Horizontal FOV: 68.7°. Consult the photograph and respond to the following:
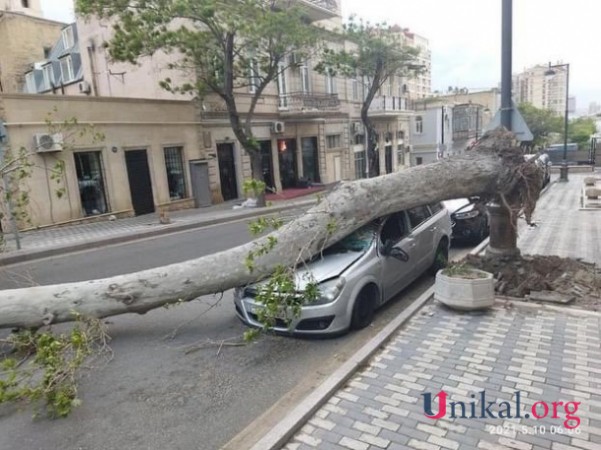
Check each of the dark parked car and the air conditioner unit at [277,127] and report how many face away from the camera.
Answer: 0

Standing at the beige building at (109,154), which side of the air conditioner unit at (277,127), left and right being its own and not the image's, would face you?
right

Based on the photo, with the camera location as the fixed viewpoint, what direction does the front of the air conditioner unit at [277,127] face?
facing the viewer and to the right of the viewer

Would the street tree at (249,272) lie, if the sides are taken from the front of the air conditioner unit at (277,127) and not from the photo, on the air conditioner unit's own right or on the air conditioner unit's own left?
on the air conditioner unit's own right

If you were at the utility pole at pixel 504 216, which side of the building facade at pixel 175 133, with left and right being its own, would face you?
front

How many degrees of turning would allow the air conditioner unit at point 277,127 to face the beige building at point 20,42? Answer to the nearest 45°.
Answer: approximately 135° to its right

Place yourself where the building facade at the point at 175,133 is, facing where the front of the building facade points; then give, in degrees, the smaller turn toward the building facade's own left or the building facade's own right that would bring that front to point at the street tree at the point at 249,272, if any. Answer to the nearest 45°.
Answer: approximately 45° to the building facade's own right

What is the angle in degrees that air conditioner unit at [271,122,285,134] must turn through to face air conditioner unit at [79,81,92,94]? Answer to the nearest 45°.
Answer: approximately 135° to its right

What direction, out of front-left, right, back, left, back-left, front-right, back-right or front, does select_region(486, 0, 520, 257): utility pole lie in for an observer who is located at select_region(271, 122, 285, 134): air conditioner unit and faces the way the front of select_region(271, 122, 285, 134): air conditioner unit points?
front-right

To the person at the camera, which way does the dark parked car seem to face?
facing the viewer and to the left of the viewer

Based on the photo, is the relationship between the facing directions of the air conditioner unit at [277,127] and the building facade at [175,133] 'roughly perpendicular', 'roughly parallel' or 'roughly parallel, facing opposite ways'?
roughly parallel

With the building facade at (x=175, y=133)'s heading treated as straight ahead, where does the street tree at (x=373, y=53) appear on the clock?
The street tree is roughly at 10 o'clock from the building facade.

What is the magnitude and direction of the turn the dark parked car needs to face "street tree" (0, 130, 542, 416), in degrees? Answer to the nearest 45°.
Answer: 0° — it already faces it

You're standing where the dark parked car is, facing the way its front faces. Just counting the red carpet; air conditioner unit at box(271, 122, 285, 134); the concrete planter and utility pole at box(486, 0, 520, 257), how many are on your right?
2
